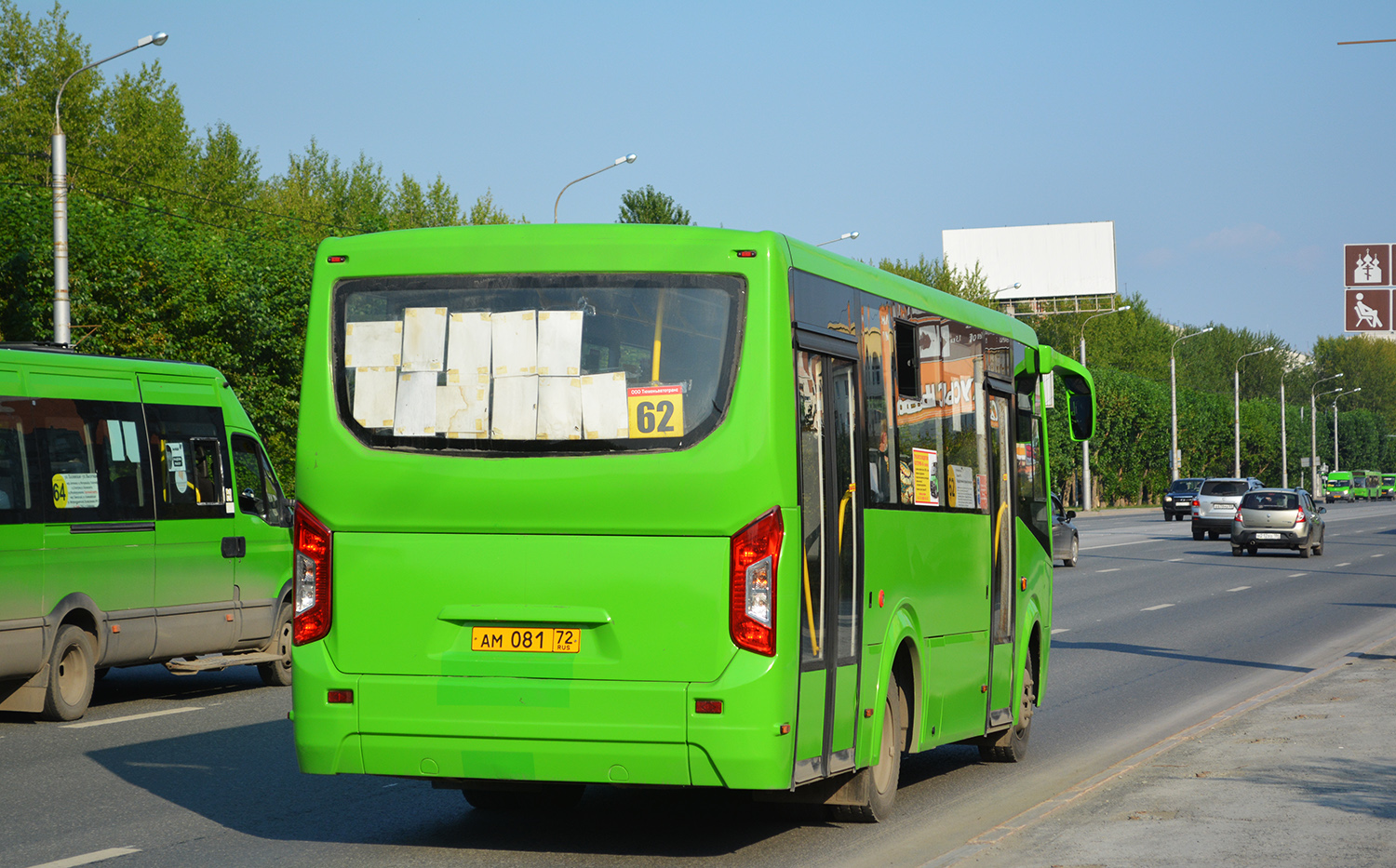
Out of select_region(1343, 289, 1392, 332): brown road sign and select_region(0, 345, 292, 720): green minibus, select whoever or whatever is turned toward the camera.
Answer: the brown road sign

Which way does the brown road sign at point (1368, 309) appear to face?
toward the camera

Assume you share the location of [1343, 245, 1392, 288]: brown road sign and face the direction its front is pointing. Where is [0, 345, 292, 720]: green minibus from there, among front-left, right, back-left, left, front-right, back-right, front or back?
front-right

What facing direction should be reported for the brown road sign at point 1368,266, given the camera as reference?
facing the viewer

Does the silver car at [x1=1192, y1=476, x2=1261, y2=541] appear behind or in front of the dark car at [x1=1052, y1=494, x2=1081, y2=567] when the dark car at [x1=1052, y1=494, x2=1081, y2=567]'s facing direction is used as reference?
in front

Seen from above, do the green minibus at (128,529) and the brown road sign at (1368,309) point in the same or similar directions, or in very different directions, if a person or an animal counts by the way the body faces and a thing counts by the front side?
very different directions

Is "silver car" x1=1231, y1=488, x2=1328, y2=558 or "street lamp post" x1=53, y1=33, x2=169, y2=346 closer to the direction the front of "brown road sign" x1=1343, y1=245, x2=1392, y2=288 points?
the street lamp post

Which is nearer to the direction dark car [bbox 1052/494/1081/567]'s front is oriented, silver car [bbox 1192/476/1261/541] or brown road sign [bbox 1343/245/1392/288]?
the silver car

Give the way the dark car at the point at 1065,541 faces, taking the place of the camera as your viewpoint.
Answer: facing away from the viewer and to the right of the viewer

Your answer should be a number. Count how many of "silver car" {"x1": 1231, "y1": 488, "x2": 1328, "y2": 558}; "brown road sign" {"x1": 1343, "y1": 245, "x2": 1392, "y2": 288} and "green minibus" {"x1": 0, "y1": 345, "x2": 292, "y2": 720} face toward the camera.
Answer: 1

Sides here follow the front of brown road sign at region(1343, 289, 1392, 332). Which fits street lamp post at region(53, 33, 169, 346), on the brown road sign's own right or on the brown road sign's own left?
on the brown road sign's own right

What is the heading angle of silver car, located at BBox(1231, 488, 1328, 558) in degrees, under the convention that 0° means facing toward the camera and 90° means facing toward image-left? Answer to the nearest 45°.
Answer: approximately 180°

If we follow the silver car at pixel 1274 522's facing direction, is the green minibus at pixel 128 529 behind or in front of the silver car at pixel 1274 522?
behind

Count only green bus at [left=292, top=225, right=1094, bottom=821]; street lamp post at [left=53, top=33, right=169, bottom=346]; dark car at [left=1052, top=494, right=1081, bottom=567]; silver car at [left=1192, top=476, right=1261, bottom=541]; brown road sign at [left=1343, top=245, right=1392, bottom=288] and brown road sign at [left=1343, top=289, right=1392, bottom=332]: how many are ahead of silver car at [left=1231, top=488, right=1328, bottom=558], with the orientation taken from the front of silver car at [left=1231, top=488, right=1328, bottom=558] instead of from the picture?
1

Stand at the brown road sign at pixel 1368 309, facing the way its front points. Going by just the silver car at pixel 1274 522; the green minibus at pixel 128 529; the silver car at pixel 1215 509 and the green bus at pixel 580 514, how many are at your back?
2

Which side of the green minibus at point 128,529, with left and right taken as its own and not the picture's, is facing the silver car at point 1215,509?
front
